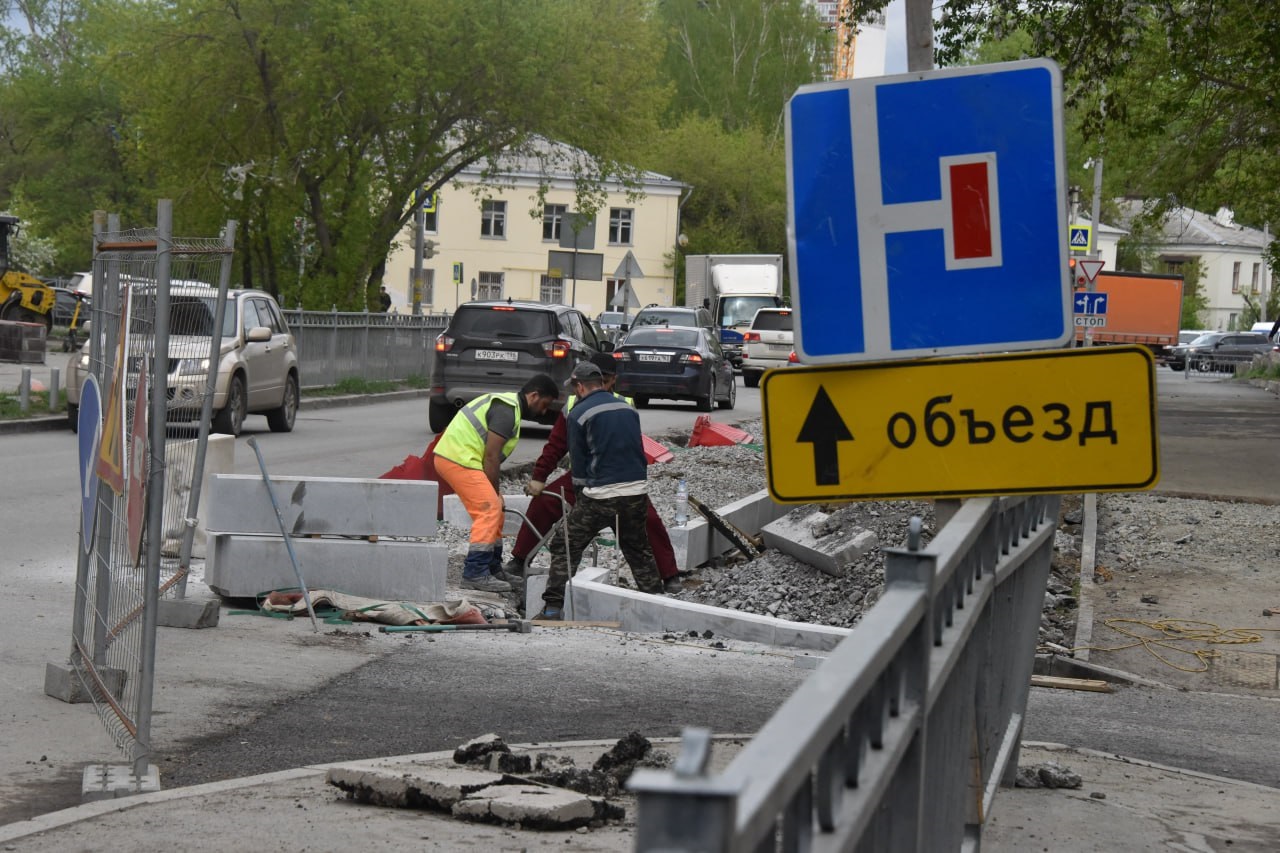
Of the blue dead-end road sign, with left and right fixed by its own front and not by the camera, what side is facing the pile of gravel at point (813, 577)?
back

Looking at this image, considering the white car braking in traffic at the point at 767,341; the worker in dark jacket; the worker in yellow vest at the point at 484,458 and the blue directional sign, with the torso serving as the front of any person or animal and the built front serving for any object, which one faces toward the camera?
the blue directional sign

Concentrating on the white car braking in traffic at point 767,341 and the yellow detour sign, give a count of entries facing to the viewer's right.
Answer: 0

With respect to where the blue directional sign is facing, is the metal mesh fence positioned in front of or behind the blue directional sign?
in front

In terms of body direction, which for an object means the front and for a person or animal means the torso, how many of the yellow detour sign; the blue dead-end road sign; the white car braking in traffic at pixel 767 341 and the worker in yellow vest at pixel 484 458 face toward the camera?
2

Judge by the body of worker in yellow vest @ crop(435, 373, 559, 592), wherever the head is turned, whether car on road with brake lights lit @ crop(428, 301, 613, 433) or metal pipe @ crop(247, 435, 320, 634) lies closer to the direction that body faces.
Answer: the car on road with brake lights lit

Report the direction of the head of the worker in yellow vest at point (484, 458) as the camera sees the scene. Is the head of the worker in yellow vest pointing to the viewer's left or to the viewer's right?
to the viewer's right

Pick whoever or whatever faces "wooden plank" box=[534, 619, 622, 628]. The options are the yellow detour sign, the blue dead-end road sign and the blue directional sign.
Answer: the blue directional sign

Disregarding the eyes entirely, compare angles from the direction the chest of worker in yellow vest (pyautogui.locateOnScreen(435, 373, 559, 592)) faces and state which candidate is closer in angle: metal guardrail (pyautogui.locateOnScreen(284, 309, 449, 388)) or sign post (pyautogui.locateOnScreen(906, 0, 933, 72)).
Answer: the sign post

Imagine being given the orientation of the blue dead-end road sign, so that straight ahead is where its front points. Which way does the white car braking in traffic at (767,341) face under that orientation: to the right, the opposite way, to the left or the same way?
the opposite way

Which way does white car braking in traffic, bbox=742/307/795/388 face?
away from the camera

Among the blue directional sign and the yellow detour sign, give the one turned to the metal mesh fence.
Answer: the blue directional sign
